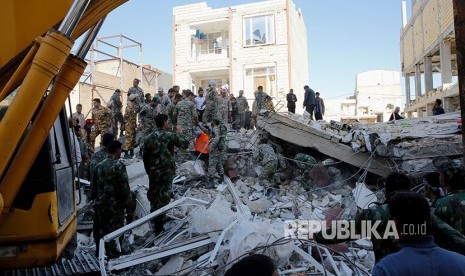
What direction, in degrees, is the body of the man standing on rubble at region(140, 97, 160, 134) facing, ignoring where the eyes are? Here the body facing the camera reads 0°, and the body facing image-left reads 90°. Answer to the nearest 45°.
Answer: approximately 315°

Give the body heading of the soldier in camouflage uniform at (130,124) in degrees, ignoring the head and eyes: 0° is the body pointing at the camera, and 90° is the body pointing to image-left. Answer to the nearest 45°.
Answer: approximately 270°

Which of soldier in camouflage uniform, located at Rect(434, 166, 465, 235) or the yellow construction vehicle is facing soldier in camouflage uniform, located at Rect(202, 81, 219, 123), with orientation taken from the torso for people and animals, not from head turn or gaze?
soldier in camouflage uniform, located at Rect(434, 166, 465, 235)

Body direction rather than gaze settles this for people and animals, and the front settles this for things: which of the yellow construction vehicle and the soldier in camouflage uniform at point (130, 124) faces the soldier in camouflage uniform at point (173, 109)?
the soldier in camouflage uniform at point (130, 124)

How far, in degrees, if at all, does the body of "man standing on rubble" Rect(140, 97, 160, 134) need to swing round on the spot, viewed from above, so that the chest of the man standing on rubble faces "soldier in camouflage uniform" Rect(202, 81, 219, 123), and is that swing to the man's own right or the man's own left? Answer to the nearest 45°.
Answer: approximately 90° to the man's own left

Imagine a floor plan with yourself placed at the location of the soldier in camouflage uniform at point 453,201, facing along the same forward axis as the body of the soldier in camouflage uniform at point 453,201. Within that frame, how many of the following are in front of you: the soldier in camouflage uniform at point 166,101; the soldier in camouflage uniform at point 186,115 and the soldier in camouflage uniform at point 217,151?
3

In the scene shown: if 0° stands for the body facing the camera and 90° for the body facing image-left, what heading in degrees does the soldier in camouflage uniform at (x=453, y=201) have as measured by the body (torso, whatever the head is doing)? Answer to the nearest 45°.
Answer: approximately 135°

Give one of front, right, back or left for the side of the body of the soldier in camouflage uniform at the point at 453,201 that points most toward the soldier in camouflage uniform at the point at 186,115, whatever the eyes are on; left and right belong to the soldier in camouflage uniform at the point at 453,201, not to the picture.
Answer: front

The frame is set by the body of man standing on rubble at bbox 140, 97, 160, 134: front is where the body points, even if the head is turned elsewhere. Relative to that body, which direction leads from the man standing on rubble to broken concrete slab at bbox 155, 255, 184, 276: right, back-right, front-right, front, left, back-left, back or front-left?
front-right

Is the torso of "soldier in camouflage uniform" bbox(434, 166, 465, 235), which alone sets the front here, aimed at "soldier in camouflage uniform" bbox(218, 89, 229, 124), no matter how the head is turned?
yes

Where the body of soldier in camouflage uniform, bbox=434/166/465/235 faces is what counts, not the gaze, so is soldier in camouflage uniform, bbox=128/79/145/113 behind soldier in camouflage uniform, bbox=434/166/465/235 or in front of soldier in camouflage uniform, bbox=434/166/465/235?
in front

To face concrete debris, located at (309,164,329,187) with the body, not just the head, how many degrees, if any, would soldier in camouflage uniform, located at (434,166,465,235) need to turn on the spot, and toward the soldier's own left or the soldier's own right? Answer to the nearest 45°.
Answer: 0° — they already face it

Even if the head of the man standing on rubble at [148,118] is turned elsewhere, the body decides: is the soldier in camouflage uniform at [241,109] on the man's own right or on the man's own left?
on the man's own left
